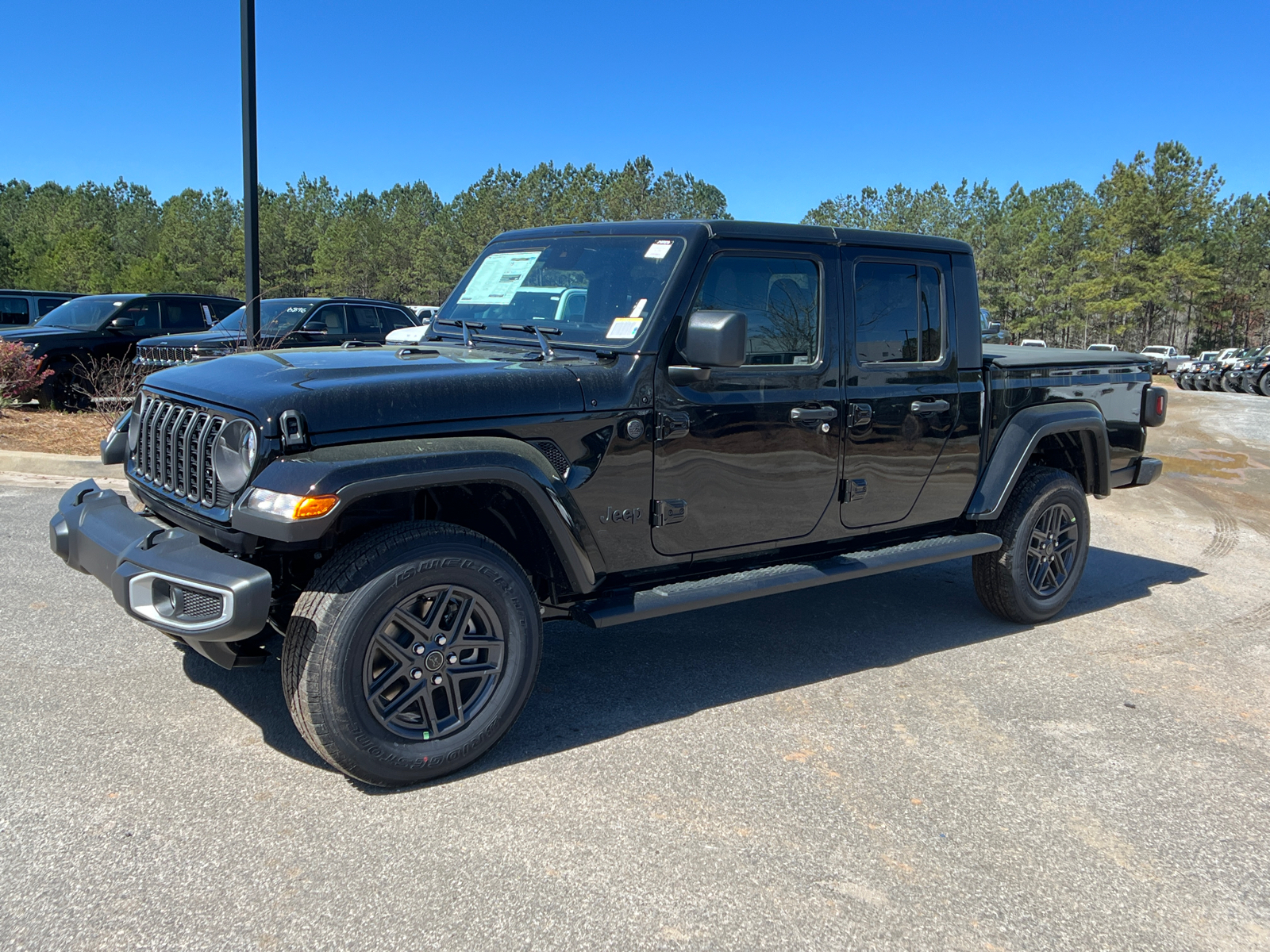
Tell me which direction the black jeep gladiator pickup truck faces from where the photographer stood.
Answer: facing the viewer and to the left of the viewer

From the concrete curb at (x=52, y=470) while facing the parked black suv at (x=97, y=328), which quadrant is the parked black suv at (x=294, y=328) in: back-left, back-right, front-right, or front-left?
front-right

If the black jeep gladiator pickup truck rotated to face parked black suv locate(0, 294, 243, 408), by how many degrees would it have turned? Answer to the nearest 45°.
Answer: approximately 90° to its right

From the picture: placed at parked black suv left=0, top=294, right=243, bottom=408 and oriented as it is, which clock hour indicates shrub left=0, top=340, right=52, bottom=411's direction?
The shrub is roughly at 11 o'clock from the parked black suv.

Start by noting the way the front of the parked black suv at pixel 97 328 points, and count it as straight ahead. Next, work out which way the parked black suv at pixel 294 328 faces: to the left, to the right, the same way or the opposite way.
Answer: the same way

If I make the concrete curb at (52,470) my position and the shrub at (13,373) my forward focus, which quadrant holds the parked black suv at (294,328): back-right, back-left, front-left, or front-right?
front-right

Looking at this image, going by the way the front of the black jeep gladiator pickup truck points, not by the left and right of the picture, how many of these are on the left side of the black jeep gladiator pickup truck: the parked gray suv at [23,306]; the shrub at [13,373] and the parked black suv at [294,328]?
0

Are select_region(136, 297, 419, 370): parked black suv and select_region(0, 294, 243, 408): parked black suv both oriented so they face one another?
no

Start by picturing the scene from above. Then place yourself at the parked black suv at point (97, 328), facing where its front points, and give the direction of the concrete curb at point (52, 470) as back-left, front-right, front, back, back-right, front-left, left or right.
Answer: front-left

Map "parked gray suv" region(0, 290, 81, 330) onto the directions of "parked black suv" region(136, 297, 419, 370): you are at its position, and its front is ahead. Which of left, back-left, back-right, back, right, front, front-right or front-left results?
right

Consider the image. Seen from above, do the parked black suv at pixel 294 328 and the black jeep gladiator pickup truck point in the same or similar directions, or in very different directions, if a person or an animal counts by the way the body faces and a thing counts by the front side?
same or similar directions

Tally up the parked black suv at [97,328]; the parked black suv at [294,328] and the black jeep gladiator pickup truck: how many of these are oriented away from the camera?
0

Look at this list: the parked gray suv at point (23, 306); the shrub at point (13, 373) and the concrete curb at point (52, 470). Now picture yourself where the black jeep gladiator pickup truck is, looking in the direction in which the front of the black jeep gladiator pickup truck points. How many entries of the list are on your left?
0

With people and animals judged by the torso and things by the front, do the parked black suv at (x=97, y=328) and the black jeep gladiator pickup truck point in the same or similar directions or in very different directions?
same or similar directions

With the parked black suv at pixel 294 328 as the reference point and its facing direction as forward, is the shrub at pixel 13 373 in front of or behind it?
in front

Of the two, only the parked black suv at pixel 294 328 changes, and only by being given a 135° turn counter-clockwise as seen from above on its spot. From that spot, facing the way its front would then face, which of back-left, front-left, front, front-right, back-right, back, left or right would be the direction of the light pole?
right
